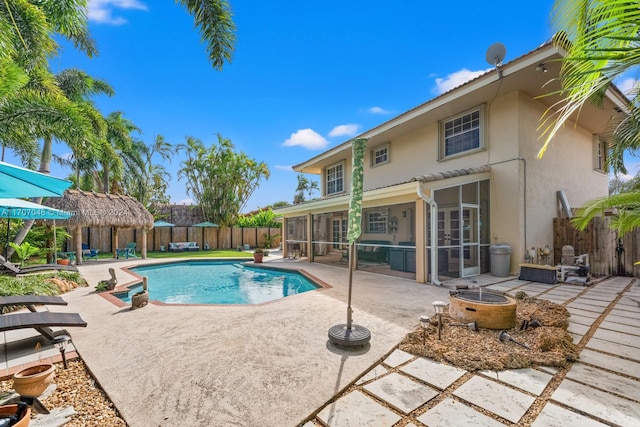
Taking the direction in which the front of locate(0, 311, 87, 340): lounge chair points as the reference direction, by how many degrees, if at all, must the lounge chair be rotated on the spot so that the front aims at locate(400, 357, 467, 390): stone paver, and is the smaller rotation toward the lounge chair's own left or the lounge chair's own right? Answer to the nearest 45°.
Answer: approximately 45° to the lounge chair's own right

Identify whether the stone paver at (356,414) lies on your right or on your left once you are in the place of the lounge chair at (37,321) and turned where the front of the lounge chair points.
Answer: on your right

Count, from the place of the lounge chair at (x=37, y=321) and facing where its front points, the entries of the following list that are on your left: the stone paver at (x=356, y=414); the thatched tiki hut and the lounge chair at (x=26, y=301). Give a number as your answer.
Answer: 2

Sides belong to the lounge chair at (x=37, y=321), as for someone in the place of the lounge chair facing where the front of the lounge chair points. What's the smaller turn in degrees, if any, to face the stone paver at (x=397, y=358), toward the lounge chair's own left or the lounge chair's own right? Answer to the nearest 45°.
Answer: approximately 45° to the lounge chair's own right

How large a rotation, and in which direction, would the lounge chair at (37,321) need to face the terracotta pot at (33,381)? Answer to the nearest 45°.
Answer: approximately 90° to its right

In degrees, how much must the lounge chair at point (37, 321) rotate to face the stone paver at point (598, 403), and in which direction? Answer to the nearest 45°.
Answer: approximately 45° to its right

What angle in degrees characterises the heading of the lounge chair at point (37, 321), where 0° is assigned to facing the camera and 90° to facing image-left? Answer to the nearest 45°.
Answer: approximately 270°

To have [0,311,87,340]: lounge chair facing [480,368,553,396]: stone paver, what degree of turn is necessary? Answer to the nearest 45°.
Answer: approximately 45° to its right

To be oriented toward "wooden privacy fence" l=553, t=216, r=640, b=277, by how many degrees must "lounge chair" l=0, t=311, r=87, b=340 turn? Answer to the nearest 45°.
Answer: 0° — it already faces it

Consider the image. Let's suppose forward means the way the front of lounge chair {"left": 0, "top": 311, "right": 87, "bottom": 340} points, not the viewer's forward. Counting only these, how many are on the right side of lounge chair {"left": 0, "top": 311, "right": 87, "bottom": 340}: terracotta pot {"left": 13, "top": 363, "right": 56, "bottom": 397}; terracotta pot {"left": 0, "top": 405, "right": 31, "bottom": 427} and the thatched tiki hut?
2
